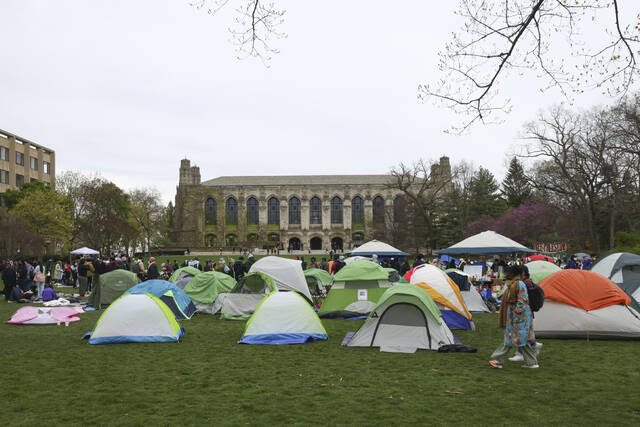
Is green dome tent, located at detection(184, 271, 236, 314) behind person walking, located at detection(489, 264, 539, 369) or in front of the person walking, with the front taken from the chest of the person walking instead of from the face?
in front

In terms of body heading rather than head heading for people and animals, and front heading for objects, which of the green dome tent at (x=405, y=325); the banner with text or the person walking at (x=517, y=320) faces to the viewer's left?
the person walking

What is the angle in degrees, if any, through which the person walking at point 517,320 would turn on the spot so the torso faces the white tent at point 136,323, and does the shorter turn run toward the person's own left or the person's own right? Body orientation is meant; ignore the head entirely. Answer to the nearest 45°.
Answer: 0° — they already face it

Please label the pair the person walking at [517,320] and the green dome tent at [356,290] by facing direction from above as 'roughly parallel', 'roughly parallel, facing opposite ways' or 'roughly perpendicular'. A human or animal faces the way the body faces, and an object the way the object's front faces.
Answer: roughly perpendicular

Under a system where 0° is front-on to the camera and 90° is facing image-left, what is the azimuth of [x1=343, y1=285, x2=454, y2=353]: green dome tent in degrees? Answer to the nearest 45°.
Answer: approximately 0°

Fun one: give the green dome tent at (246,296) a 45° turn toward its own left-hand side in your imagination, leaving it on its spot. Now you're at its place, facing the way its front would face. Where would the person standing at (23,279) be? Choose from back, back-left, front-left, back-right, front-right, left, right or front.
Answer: back-right

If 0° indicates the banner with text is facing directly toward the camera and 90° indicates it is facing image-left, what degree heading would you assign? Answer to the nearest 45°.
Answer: approximately 0°

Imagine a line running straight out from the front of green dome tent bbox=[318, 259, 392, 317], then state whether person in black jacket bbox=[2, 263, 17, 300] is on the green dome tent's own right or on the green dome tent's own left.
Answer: on the green dome tent's own right

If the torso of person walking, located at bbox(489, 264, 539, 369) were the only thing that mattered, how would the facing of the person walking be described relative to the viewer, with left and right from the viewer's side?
facing to the left of the viewer

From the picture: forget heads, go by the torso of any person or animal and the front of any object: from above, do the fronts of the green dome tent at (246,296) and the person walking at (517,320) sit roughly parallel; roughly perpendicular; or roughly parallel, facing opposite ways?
roughly perpendicular

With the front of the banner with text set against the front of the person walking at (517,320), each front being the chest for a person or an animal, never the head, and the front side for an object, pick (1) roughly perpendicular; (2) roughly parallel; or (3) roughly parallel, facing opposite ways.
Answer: roughly perpendicular

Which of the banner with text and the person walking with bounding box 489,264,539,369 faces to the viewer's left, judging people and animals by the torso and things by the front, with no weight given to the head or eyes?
the person walking
